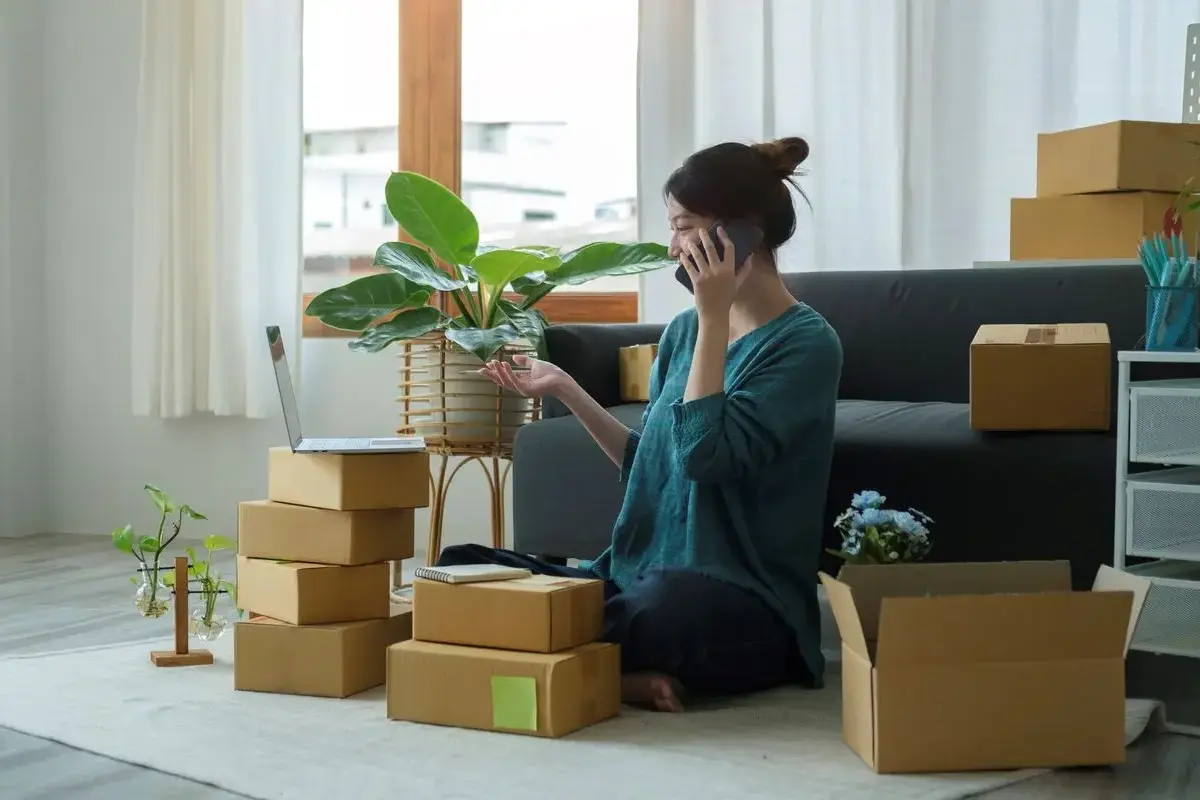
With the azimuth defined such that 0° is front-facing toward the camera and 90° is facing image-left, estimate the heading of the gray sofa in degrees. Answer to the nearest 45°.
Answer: approximately 0°

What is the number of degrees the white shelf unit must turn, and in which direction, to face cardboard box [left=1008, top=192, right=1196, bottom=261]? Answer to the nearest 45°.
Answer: approximately 180°

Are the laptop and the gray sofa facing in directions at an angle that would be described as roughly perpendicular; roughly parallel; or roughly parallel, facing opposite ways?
roughly perpendicular

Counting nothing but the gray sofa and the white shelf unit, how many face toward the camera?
2

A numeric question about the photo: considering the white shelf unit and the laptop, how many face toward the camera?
1

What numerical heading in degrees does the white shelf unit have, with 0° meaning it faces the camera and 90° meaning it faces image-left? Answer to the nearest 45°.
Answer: approximately 0°

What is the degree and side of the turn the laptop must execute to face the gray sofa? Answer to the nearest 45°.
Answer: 0° — it already faces it

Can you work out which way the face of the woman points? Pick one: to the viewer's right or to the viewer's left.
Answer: to the viewer's left

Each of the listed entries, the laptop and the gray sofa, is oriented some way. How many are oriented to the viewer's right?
1

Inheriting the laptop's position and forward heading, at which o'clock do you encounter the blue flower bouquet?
The blue flower bouquet is roughly at 1 o'clock from the laptop.

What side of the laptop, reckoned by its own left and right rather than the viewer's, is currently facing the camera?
right
